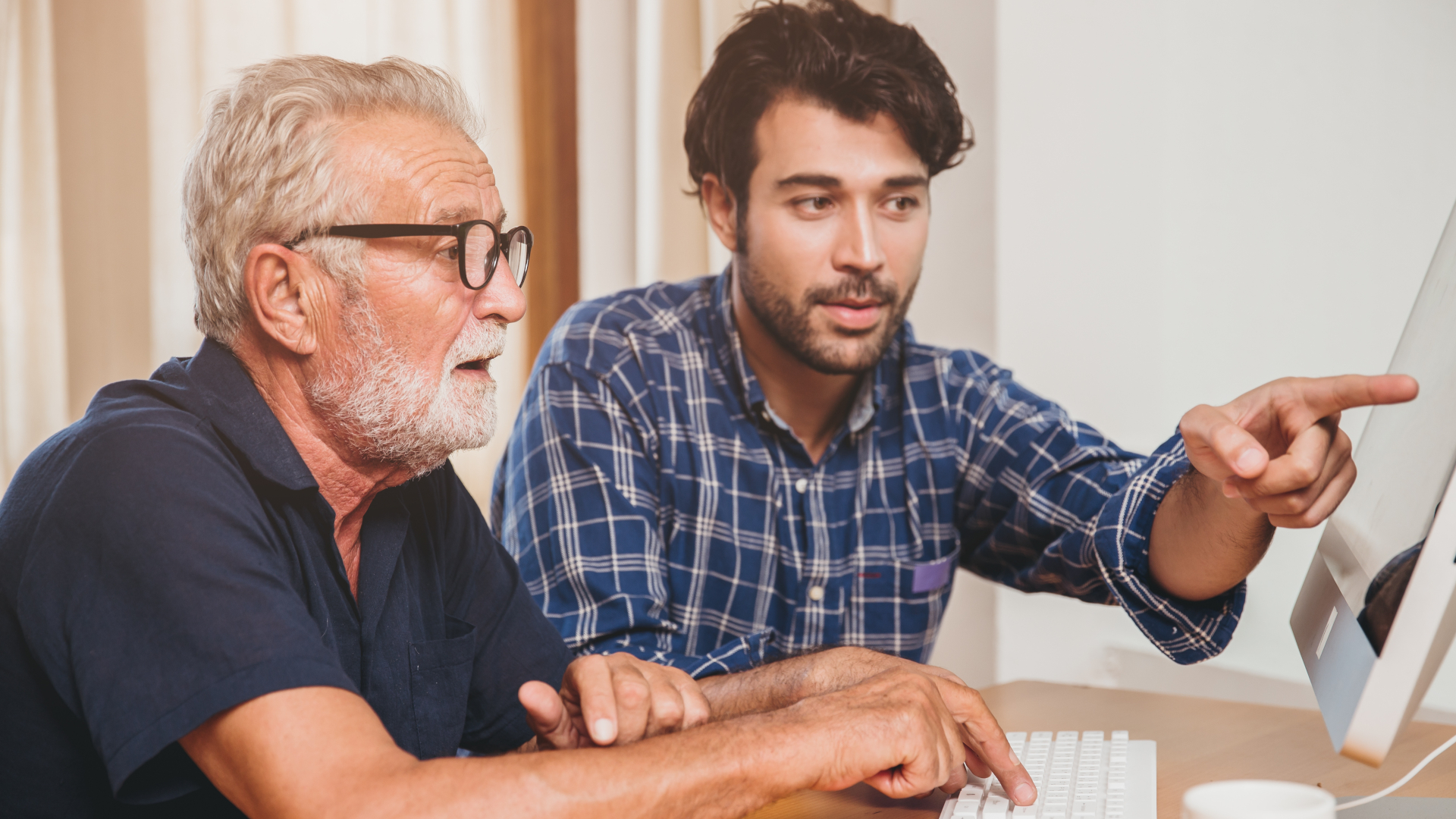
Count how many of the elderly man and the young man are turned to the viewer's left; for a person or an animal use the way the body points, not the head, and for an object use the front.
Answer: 0

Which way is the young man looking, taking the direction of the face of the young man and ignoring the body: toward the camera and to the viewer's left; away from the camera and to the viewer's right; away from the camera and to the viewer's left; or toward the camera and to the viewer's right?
toward the camera and to the viewer's right

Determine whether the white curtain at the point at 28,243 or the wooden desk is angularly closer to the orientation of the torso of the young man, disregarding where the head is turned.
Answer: the wooden desk

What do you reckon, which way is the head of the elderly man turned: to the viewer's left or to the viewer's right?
to the viewer's right

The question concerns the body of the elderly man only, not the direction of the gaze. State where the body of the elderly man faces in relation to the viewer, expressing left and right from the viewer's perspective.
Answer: facing the viewer and to the right of the viewer

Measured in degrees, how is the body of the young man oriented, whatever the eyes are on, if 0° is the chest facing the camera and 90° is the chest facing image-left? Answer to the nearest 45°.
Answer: approximately 315°
